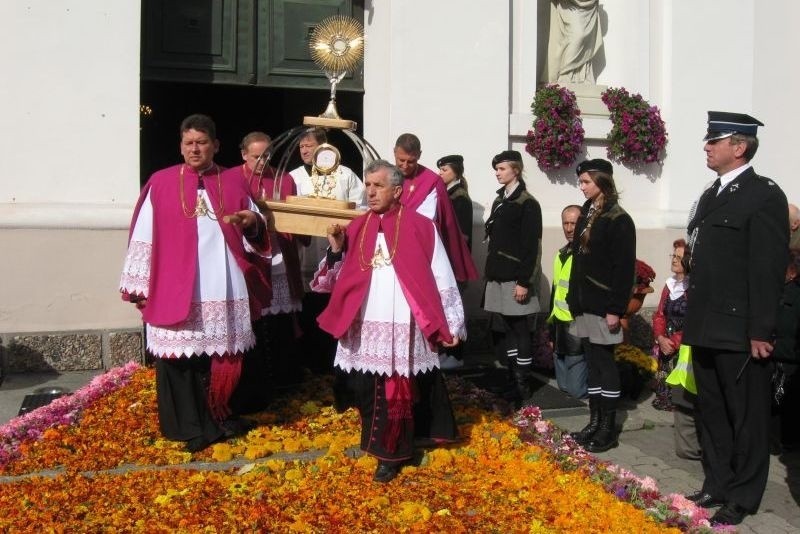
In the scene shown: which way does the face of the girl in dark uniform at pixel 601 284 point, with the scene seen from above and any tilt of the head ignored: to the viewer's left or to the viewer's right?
to the viewer's left

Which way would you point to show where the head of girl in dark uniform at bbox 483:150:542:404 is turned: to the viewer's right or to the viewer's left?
to the viewer's left

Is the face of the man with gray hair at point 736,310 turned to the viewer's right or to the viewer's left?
to the viewer's left

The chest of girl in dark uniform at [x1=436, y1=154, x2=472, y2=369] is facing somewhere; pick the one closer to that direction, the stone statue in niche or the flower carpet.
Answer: the flower carpet

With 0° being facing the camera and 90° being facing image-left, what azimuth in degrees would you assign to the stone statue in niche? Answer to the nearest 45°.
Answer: approximately 0°

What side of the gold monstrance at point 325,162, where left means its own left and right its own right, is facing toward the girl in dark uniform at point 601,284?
left
